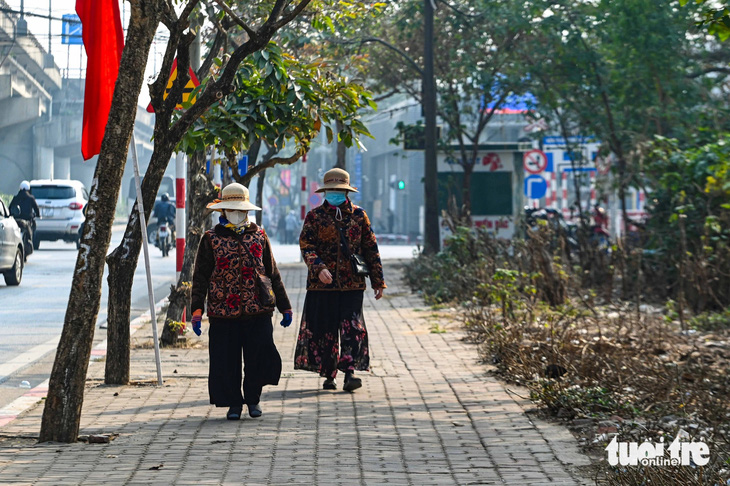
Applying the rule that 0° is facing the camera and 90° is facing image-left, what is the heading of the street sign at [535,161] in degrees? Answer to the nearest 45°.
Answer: approximately 0°

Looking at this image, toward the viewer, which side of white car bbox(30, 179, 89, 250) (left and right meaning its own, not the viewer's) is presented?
back

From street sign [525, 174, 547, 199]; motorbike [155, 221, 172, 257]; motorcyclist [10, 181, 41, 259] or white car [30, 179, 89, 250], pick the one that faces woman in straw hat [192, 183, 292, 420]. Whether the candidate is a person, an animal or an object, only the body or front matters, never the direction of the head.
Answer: the street sign

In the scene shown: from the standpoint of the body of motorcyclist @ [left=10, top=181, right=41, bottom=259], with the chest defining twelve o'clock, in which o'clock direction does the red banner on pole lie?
The red banner on pole is roughly at 6 o'clock from the motorcyclist.

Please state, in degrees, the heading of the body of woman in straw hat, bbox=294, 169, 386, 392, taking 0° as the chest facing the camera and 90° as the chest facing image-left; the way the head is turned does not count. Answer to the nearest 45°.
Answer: approximately 0°

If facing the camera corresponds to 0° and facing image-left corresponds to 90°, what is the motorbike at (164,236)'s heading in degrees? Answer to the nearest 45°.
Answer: approximately 180°

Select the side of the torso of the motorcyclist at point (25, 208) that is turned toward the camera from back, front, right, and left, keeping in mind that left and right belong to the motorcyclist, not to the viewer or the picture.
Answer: back

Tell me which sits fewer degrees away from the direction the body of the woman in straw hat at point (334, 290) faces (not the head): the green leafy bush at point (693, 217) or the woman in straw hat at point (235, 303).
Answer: the woman in straw hat
